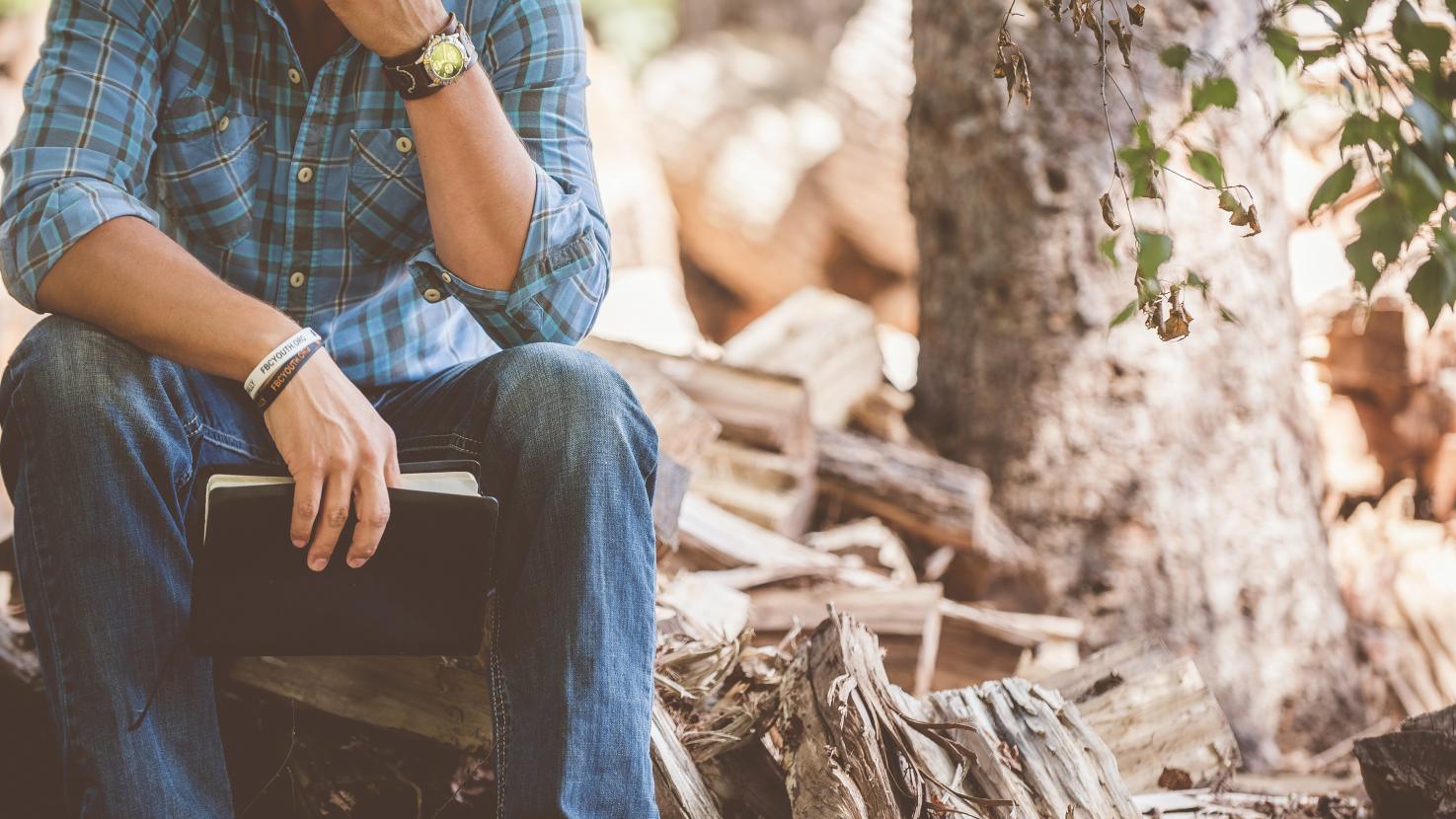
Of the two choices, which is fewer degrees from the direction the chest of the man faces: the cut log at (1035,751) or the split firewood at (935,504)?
the cut log

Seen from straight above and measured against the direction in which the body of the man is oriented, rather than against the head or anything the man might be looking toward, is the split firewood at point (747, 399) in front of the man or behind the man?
behind

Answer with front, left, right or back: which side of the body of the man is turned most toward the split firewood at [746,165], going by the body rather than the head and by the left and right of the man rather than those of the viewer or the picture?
back

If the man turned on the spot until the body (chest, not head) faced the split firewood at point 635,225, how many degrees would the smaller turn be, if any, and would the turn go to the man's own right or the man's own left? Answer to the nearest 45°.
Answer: approximately 180°

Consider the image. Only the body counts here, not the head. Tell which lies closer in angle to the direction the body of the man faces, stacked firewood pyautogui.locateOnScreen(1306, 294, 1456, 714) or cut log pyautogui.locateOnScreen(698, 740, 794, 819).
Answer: the cut log

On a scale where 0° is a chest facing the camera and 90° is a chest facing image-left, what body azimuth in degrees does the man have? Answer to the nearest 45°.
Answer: approximately 0°

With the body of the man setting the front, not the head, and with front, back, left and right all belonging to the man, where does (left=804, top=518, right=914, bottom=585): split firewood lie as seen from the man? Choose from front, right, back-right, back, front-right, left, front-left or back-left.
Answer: back-left

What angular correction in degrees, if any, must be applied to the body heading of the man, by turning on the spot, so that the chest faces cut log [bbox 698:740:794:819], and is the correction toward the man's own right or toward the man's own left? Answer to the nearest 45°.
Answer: approximately 90° to the man's own left

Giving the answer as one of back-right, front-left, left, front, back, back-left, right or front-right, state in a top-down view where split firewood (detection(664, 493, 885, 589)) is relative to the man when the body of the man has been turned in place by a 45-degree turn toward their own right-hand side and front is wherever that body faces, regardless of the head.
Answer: back

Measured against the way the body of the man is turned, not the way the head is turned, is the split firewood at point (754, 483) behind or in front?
behind

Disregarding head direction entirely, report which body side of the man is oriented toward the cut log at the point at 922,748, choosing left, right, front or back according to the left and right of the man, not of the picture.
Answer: left
